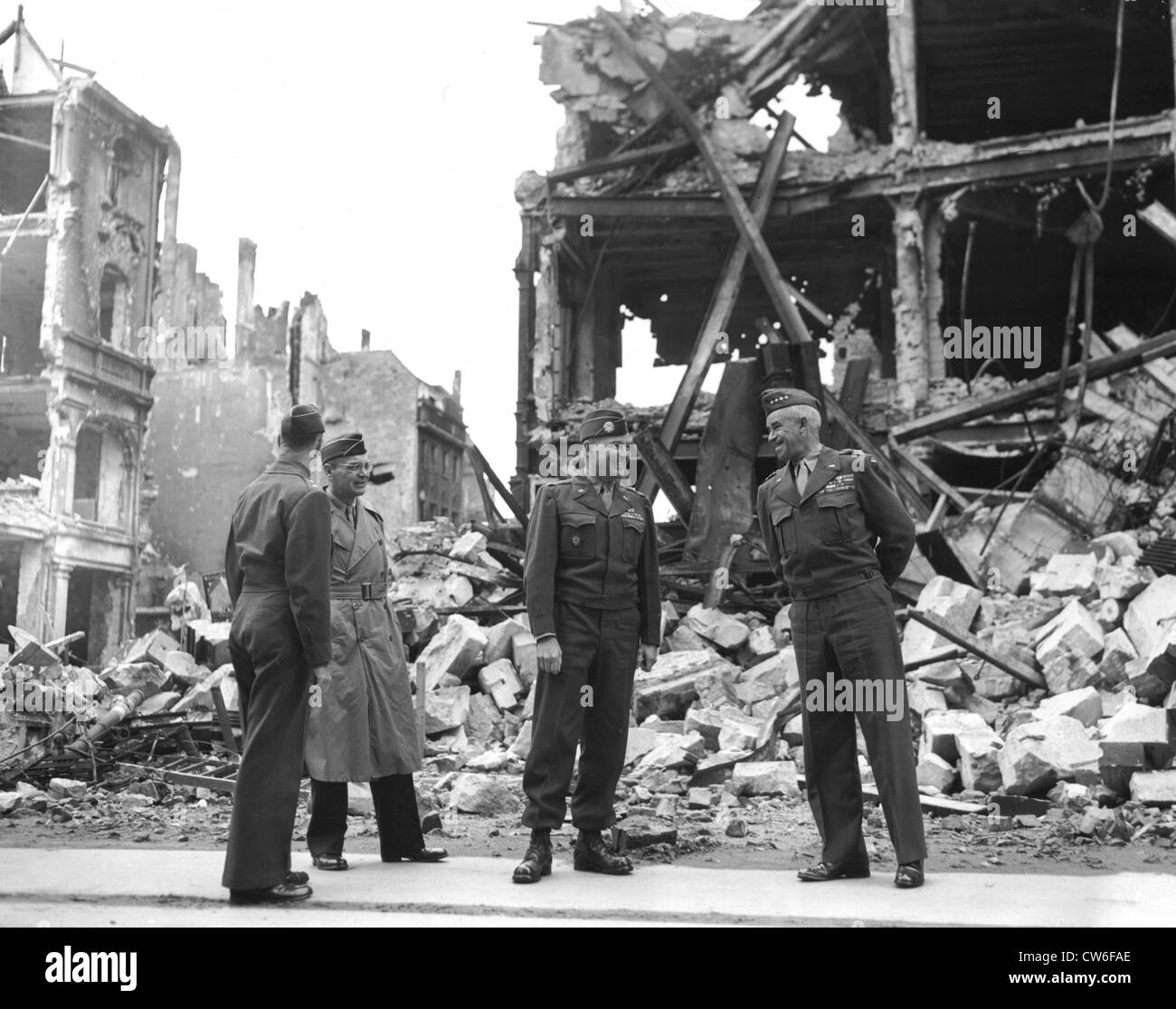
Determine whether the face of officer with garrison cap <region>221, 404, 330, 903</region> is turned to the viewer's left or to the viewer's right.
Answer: to the viewer's right

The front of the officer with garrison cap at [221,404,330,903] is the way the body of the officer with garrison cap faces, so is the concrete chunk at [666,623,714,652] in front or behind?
in front

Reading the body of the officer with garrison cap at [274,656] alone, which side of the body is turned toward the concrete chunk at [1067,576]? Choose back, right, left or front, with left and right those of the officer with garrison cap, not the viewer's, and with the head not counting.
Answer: front

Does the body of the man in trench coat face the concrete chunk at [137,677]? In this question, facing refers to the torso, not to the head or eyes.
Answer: no

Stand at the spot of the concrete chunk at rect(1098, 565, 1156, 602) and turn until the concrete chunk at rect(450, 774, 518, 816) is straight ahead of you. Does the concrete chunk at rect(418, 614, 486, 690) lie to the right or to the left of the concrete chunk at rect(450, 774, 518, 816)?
right

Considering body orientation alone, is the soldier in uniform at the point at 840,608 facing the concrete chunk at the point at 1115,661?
no

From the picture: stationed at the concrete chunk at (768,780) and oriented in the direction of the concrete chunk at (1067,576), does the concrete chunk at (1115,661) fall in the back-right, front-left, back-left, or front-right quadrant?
front-right

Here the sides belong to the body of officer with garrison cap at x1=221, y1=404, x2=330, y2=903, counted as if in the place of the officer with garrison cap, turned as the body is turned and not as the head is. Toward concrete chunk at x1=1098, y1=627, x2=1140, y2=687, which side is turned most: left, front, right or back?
front

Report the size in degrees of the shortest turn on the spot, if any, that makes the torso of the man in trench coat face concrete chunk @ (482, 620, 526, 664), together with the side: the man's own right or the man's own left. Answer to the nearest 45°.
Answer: approximately 135° to the man's own left

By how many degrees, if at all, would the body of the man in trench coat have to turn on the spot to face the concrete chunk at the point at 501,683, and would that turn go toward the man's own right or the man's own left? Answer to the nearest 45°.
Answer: approximately 135° to the man's own left

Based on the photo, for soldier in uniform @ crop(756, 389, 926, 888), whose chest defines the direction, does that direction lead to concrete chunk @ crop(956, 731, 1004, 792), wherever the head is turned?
no

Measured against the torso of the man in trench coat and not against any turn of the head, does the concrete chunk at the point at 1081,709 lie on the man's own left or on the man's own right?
on the man's own left

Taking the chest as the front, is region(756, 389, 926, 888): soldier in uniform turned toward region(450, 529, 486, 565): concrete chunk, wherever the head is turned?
no

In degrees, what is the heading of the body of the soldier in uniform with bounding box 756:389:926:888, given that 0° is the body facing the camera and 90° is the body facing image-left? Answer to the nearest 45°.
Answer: approximately 45°

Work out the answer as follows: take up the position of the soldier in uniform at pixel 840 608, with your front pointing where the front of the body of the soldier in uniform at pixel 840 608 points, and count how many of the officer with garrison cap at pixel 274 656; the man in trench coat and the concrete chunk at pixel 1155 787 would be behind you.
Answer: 1

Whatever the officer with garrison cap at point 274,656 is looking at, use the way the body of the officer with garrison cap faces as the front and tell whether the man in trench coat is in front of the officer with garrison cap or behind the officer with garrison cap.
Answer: in front

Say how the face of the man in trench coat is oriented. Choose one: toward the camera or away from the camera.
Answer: toward the camera
